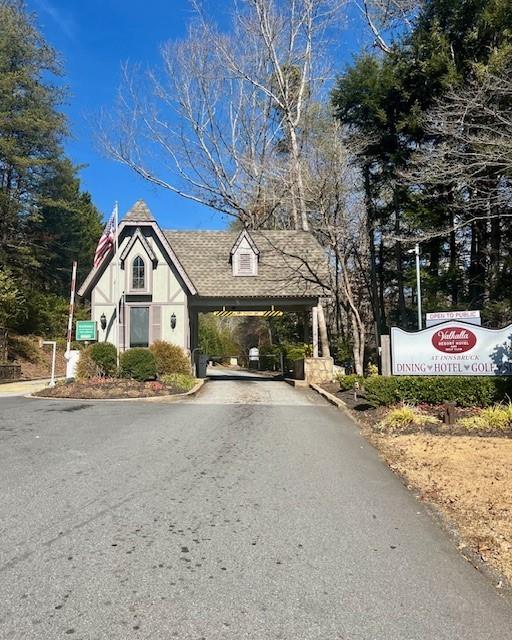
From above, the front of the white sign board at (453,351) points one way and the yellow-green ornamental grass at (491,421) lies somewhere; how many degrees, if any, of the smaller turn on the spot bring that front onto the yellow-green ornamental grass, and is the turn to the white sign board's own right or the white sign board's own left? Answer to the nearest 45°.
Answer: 0° — it already faces it

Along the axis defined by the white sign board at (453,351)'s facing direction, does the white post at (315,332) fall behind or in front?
behind

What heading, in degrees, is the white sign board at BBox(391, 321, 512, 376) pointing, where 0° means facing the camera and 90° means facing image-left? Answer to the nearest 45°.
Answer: approximately 0°

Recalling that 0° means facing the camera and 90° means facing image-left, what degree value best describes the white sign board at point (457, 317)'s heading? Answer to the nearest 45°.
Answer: approximately 0°

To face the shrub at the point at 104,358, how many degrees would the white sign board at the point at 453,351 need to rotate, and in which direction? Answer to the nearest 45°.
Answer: approximately 90° to its right

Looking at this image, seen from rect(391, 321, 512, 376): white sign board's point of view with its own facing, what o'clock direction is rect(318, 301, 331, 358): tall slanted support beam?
The tall slanted support beam is roughly at 5 o'clock from the white sign board.

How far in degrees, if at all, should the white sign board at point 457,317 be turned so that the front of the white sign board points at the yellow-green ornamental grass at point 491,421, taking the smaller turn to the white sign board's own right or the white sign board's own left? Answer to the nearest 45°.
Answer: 0° — it already faces it

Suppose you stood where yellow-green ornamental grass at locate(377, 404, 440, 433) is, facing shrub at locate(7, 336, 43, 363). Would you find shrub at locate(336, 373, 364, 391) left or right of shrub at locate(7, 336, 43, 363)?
right
